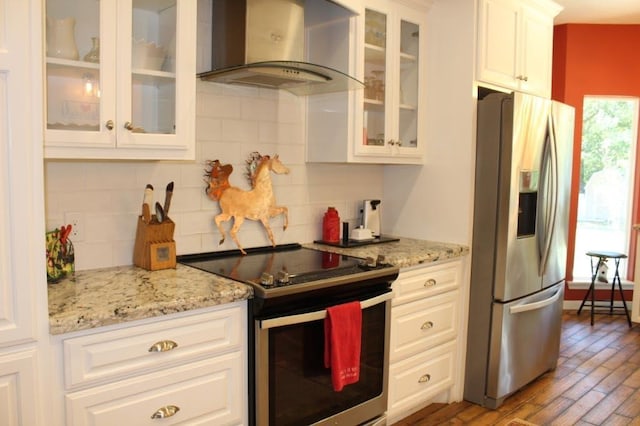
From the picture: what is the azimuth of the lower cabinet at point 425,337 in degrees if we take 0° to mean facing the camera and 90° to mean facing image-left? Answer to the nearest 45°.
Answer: approximately 315°

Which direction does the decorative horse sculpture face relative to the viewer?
to the viewer's right

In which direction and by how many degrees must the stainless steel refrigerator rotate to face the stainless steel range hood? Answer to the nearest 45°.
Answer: approximately 90° to its right

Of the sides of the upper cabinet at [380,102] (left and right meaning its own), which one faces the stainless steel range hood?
right

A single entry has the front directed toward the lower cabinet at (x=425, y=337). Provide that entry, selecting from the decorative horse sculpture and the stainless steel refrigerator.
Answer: the decorative horse sculpture

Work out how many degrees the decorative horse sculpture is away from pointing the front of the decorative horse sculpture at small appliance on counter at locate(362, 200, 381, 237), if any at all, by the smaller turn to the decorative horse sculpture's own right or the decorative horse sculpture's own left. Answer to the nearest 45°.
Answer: approximately 45° to the decorative horse sculpture's own left

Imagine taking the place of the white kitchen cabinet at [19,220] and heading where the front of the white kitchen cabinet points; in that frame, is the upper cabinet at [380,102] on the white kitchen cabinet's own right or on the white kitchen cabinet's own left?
on the white kitchen cabinet's own left

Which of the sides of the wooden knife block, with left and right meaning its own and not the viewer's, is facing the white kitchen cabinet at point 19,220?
right

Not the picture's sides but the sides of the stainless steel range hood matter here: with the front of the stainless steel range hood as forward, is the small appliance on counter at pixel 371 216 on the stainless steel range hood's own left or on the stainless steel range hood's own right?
on the stainless steel range hood's own left

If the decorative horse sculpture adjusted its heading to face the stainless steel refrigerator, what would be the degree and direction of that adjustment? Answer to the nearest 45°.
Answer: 0° — it already faces it

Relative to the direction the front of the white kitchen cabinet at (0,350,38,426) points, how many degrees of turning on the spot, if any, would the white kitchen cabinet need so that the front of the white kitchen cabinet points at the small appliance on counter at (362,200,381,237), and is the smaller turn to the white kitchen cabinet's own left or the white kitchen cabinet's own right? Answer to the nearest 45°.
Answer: approximately 90° to the white kitchen cabinet's own left

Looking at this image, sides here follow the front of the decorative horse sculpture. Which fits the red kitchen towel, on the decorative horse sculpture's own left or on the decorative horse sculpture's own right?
on the decorative horse sculpture's own right
